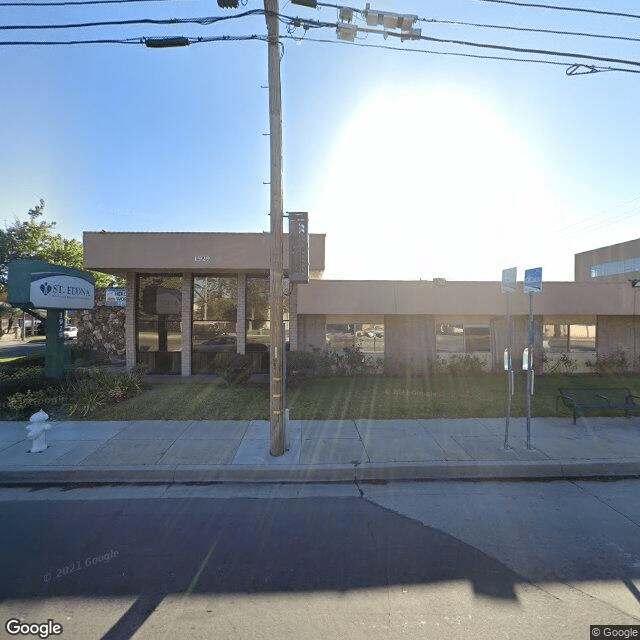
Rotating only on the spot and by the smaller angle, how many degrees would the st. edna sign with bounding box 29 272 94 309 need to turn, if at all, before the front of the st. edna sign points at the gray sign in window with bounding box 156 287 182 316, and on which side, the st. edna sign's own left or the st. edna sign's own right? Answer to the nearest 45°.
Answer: approximately 90° to the st. edna sign's own left

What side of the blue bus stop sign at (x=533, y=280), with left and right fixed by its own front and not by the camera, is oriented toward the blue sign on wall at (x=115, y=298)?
right

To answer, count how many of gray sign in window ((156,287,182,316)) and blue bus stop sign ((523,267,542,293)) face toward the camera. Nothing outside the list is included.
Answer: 2

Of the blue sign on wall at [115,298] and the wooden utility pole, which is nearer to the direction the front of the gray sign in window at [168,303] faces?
the wooden utility pole

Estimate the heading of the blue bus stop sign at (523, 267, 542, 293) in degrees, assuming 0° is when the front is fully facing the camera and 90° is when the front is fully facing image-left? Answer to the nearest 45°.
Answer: approximately 0°

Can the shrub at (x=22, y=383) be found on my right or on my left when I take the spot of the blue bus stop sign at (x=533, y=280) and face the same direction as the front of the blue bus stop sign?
on my right
